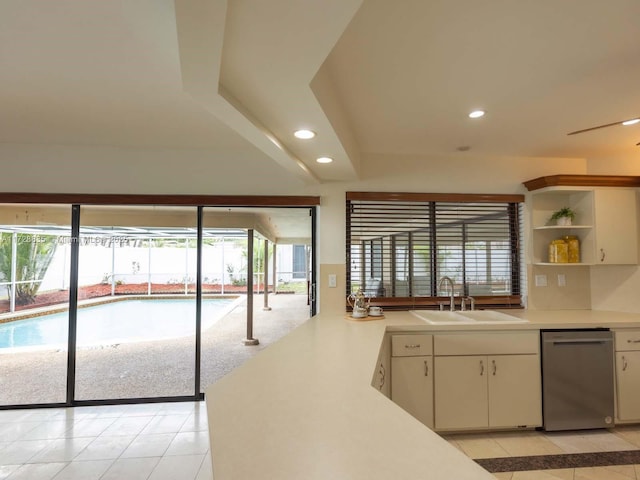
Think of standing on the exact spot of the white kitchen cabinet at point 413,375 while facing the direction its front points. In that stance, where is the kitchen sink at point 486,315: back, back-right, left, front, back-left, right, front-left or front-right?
back-left

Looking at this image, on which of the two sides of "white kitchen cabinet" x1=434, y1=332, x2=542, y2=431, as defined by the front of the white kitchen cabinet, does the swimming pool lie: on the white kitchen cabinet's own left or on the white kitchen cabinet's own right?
on the white kitchen cabinet's own right

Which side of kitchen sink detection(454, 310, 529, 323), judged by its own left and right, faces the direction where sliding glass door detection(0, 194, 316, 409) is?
right

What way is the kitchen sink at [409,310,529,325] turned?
toward the camera

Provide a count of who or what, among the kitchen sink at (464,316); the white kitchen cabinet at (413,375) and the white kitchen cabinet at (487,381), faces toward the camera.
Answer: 3

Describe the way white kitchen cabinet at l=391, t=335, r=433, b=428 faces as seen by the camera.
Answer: facing the viewer

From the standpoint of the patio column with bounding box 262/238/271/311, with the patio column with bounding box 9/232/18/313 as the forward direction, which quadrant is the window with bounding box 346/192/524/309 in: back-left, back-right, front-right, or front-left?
back-left

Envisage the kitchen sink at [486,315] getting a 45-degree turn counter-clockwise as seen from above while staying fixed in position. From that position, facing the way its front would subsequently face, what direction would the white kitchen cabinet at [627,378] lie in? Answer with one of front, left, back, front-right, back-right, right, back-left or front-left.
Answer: front-left

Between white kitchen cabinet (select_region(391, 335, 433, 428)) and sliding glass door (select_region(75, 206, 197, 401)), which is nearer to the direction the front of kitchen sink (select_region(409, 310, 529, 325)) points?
the white kitchen cabinet

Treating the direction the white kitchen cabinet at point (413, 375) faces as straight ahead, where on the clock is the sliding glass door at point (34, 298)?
The sliding glass door is roughly at 3 o'clock from the white kitchen cabinet.
